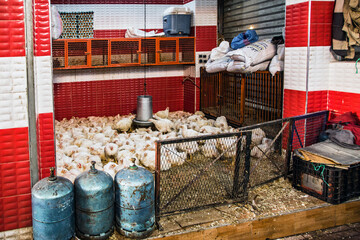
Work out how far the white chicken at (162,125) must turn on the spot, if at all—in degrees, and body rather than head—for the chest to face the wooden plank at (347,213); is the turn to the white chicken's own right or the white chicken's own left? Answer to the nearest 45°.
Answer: approximately 135° to the white chicken's own left

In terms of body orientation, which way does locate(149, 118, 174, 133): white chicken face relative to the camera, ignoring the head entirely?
to the viewer's left

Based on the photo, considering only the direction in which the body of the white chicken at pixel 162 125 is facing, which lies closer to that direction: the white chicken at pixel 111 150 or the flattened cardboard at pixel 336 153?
the white chicken

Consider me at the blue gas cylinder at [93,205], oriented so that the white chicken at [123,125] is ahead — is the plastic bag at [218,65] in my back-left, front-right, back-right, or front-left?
front-right

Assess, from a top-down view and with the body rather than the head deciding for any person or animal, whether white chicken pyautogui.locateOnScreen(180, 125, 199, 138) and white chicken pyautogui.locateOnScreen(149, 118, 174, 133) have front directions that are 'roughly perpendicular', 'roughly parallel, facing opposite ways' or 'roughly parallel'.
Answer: roughly parallel
